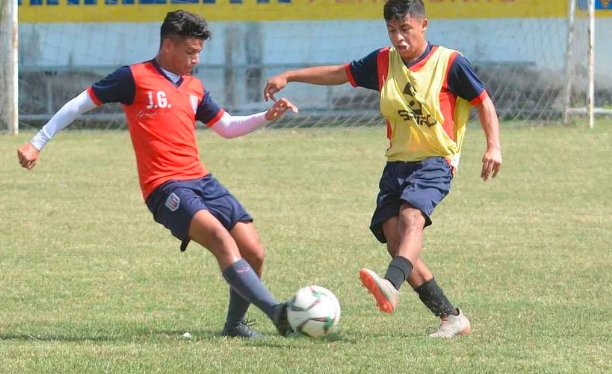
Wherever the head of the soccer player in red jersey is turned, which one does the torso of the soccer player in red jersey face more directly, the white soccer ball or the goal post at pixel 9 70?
the white soccer ball

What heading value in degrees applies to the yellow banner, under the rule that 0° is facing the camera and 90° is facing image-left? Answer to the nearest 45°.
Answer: approximately 0°

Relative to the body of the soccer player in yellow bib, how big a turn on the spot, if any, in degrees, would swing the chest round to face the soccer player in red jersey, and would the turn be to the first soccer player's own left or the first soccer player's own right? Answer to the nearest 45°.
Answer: approximately 45° to the first soccer player's own right

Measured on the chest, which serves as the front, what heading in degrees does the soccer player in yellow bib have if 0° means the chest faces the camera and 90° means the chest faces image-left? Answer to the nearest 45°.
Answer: approximately 45°

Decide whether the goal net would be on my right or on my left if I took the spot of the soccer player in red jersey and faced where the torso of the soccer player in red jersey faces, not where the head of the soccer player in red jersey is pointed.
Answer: on my left

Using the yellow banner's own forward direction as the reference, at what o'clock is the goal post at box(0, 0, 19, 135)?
The goal post is roughly at 2 o'clock from the yellow banner.

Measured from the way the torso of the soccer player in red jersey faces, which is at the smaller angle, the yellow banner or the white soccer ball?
the white soccer ball

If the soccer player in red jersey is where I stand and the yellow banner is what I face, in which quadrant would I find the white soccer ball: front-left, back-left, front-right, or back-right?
back-right
